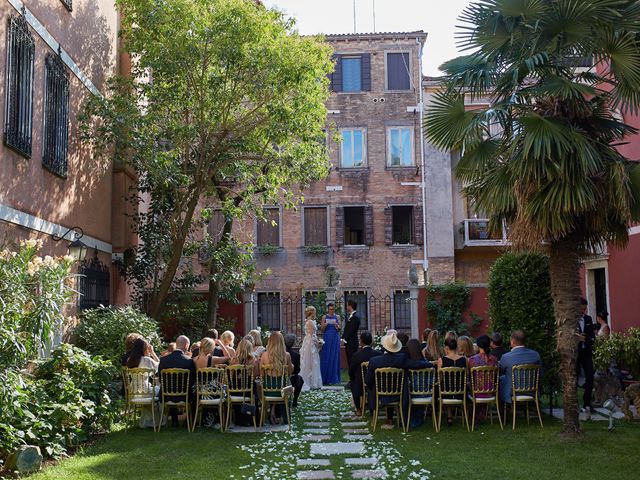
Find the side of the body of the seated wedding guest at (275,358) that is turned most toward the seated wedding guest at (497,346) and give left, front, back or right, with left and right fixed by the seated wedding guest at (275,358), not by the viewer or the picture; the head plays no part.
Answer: right

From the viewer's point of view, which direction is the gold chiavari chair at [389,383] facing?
away from the camera

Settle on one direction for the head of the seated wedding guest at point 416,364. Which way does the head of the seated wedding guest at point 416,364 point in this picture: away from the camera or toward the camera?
away from the camera

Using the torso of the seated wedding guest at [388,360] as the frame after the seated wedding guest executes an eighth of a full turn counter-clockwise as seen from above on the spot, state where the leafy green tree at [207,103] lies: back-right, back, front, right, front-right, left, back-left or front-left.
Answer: front

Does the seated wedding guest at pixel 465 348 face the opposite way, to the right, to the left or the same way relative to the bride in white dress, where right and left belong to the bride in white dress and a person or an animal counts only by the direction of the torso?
to the left

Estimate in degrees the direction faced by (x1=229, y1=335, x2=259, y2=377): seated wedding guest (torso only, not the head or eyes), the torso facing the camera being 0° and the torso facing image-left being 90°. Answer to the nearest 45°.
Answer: approximately 180°

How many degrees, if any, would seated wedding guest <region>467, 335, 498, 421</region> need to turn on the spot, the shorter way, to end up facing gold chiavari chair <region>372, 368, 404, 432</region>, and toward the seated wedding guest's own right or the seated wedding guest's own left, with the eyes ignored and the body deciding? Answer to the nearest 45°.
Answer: approximately 135° to the seated wedding guest's own left

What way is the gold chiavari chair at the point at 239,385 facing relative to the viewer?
away from the camera

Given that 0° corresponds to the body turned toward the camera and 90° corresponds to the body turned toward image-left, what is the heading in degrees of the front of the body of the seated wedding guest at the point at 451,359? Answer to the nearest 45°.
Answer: approximately 180°

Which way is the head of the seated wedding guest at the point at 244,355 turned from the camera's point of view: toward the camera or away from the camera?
away from the camera

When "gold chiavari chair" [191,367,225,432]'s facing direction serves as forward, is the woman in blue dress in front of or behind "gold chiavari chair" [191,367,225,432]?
in front

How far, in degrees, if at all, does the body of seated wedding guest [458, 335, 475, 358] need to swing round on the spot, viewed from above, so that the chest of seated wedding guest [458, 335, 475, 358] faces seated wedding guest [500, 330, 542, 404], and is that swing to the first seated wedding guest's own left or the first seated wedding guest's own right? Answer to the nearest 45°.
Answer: approximately 135° to the first seated wedding guest's own right

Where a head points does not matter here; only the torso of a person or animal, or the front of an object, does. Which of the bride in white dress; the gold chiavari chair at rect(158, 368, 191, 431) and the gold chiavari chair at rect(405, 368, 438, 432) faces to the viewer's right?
the bride in white dress

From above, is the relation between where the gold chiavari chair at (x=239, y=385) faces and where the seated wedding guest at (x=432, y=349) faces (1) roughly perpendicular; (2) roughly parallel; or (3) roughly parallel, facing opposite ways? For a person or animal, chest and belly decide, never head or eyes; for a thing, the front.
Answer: roughly parallel

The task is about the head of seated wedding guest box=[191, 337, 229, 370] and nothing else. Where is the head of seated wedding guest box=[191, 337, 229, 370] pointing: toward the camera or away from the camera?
away from the camera

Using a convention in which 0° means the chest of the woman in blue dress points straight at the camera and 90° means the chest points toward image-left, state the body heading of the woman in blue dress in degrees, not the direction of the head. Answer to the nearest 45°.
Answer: approximately 0°

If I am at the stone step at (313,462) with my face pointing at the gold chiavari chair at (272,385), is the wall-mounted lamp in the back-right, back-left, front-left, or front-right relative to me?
front-left

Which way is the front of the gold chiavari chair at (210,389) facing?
away from the camera
